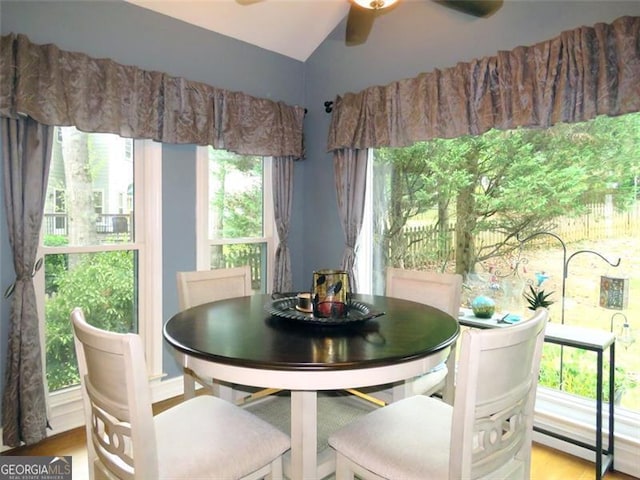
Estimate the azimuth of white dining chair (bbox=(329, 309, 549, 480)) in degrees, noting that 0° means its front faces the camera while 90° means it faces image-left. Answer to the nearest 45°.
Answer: approximately 135°

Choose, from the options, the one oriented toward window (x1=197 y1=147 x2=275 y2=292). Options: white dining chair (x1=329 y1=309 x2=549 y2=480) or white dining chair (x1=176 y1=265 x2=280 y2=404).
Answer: white dining chair (x1=329 y1=309 x2=549 y2=480)

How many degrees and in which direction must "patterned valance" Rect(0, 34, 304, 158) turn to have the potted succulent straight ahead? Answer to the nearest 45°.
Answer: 0° — it already faces it

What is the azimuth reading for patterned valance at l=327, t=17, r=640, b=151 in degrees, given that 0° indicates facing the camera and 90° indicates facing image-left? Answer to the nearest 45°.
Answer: approximately 45°

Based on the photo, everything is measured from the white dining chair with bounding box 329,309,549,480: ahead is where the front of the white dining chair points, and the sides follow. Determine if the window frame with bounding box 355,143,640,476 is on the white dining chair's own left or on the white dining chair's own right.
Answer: on the white dining chair's own right

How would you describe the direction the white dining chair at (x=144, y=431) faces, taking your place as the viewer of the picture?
facing away from the viewer and to the right of the viewer

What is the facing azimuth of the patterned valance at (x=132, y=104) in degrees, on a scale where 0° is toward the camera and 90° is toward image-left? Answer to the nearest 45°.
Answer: approximately 315°

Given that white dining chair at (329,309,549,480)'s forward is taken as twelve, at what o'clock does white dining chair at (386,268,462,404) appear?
white dining chair at (386,268,462,404) is roughly at 1 o'clock from white dining chair at (329,309,549,480).

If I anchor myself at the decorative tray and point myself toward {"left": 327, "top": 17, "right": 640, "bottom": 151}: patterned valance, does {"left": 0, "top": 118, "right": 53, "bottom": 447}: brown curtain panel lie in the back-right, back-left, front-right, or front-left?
back-left

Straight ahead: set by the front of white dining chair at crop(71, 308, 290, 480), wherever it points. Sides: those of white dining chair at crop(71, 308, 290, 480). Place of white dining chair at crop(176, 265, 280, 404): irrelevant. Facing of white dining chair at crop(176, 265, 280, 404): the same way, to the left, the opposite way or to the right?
to the right

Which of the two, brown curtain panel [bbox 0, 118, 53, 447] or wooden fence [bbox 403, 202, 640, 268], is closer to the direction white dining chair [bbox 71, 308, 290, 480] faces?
the wooden fence
